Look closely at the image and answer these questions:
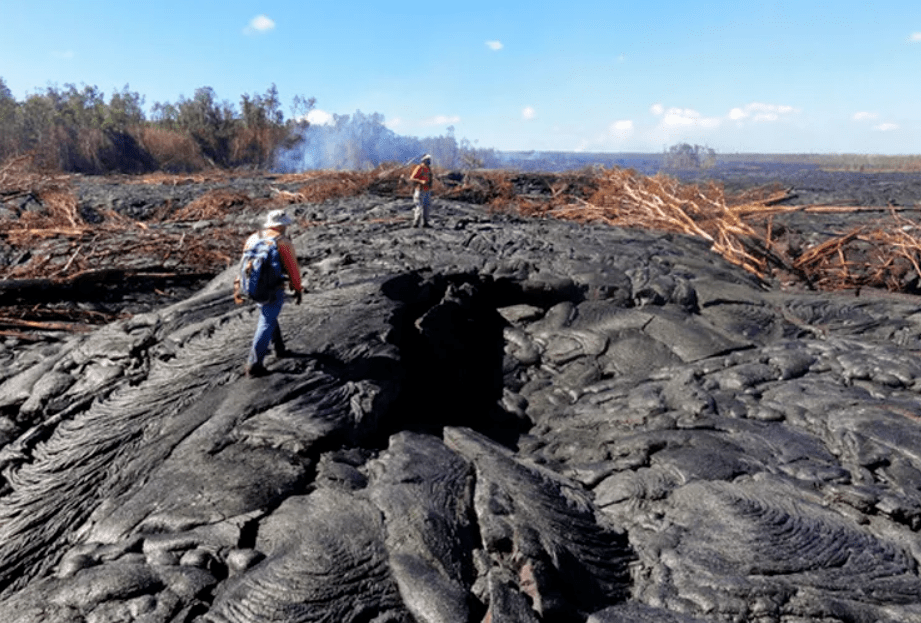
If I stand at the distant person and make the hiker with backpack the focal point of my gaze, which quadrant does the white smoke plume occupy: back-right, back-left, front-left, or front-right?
back-right

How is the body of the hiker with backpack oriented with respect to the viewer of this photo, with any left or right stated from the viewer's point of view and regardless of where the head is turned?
facing away from the viewer and to the right of the viewer

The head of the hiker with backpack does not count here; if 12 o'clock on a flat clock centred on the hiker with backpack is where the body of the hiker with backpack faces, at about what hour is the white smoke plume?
The white smoke plume is roughly at 11 o'clock from the hiker with backpack.

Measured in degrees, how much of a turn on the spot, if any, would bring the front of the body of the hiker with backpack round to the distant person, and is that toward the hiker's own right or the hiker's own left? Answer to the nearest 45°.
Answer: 0° — they already face them

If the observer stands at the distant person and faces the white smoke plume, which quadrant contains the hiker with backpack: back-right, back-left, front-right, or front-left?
back-left
